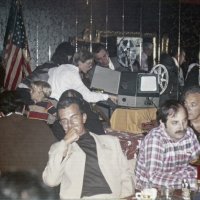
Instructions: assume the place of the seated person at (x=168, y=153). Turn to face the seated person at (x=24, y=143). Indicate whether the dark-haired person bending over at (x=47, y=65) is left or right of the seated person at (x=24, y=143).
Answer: right

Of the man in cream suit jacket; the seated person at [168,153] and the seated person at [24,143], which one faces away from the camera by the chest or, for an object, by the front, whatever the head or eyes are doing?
the seated person at [24,143]

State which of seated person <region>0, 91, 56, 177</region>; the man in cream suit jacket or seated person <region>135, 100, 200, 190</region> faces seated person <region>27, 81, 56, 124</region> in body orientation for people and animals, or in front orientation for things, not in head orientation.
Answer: seated person <region>0, 91, 56, 177</region>

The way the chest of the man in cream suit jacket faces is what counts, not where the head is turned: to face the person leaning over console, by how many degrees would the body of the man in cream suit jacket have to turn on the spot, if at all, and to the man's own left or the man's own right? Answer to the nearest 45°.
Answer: approximately 180°

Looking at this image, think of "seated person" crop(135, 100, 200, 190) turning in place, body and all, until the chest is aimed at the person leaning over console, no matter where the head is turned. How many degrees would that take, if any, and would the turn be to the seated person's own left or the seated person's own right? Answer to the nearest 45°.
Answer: approximately 180°

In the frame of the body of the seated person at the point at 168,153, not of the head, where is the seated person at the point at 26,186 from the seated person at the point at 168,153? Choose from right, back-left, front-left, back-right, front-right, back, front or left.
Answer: back-right

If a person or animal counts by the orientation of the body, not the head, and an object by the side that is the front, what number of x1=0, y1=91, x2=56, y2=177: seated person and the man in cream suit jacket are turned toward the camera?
1

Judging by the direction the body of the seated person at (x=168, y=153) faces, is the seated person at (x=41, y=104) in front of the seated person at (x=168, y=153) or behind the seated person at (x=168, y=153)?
behind

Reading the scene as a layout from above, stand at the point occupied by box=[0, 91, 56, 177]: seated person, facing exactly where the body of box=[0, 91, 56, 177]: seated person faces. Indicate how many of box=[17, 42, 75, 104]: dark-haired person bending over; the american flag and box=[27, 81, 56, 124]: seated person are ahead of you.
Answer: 3
